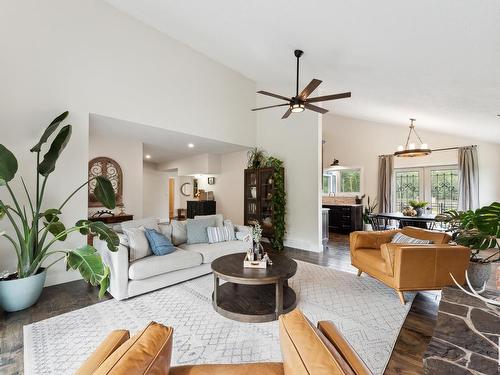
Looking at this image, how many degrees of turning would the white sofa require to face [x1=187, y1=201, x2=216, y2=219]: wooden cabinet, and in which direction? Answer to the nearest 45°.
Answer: approximately 135° to its left

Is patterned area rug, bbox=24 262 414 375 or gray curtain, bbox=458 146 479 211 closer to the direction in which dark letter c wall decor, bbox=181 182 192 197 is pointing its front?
the patterned area rug

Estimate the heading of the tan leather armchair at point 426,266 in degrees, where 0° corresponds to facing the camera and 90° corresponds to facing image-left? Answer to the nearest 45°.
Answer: approximately 45°

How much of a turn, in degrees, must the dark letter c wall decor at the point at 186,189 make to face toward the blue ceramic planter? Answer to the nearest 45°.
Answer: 0° — it already faces it

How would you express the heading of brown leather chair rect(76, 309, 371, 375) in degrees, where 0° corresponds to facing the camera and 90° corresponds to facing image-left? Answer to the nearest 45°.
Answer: approximately 180°

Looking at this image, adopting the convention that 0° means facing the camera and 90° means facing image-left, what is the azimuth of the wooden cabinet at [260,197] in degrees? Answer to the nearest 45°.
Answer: approximately 45°

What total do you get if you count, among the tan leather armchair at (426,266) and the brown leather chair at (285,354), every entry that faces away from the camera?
1

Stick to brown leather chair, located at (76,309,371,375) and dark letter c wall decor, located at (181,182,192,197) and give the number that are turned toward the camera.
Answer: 1

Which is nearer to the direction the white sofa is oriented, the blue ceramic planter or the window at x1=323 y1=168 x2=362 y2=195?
the window
